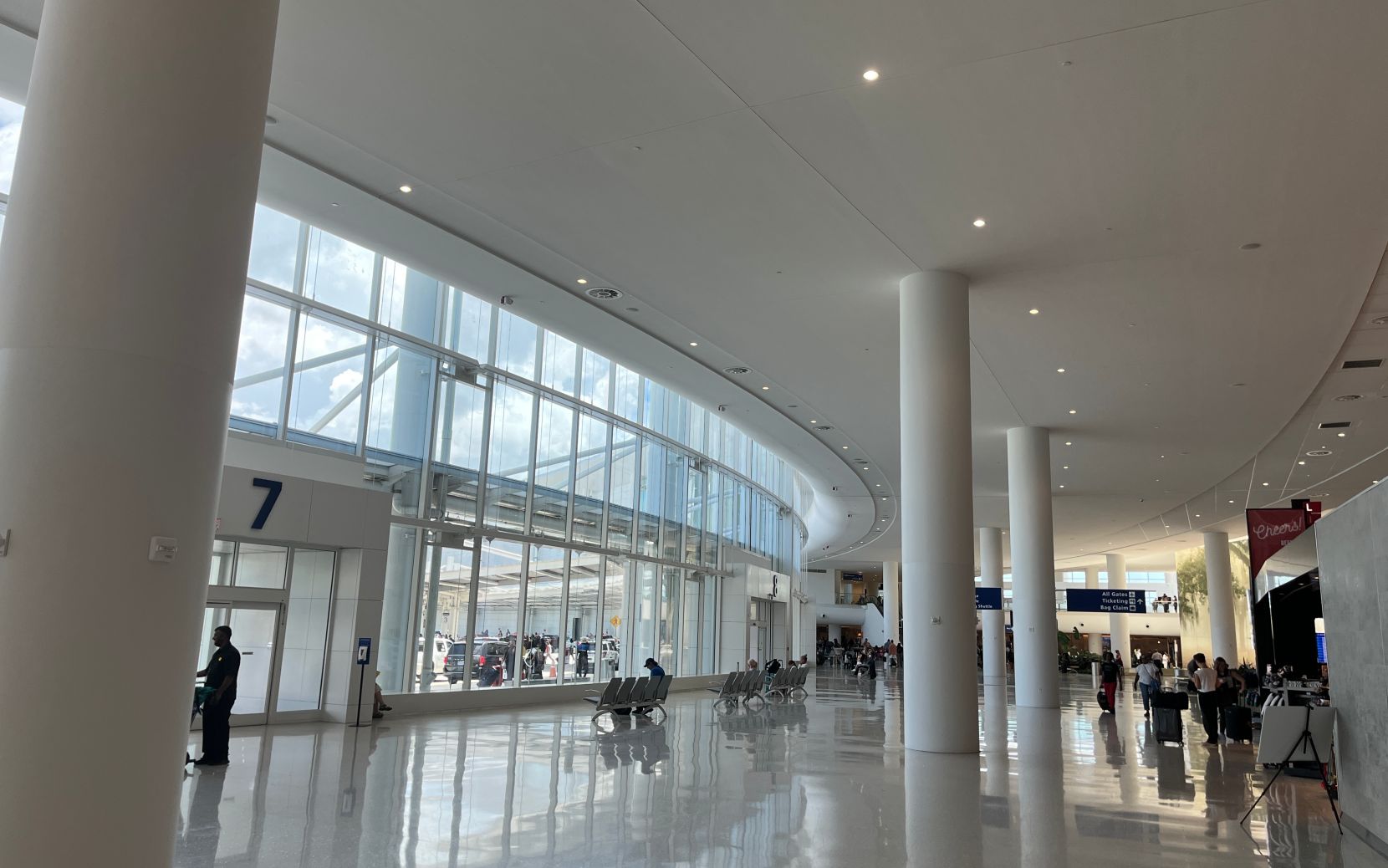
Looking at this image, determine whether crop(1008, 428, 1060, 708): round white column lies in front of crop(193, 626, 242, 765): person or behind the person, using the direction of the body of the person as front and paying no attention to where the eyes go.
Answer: behind

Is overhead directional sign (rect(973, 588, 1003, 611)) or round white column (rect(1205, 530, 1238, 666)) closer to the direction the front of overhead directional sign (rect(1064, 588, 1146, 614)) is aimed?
the overhead directional sign

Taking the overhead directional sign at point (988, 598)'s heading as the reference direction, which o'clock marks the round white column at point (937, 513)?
The round white column is roughly at 12 o'clock from the overhead directional sign.

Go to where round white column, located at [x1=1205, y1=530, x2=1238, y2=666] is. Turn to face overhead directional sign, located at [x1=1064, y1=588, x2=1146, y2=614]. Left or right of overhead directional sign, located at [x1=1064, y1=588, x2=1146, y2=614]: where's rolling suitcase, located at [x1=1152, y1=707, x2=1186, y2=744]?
left

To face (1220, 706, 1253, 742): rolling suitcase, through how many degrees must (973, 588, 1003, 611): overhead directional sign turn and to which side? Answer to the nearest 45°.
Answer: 0° — it already faces it

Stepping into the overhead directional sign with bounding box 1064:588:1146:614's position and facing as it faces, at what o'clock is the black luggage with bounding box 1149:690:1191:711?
The black luggage is roughly at 12 o'clock from the overhead directional sign.

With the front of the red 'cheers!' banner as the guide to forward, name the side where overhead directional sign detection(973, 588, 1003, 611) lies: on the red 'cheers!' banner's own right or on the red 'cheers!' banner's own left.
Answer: on the red 'cheers!' banner's own right

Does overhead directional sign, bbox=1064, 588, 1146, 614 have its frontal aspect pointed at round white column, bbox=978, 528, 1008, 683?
no

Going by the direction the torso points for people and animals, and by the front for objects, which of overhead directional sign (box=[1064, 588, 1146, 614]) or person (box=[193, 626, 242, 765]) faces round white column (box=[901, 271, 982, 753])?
the overhead directional sign

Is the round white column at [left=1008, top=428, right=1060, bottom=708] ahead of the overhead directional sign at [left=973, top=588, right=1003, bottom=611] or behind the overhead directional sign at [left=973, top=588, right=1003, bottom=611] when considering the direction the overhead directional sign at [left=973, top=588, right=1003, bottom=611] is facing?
ahead

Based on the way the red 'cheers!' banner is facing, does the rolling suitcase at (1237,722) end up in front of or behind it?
in front

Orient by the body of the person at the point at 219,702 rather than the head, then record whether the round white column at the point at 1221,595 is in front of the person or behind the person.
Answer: behind

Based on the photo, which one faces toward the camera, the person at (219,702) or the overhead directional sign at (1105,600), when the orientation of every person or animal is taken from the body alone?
the overhead directional sign

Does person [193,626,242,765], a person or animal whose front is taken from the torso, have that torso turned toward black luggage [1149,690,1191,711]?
no

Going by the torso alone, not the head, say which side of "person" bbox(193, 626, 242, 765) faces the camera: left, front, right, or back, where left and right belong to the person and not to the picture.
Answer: left

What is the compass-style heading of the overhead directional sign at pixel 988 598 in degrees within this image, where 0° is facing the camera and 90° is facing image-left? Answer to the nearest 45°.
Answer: approximately 0°

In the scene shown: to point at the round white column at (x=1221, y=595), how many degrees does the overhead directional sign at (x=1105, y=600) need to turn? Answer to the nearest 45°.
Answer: approximately 135° to its left

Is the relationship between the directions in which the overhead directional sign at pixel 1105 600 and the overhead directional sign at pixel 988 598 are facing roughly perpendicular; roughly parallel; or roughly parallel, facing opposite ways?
roughly parallel

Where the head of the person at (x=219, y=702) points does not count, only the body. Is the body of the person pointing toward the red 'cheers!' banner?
no

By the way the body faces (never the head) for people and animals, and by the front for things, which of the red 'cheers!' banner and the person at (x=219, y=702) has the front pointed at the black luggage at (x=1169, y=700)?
the red 'cheers!' banner
